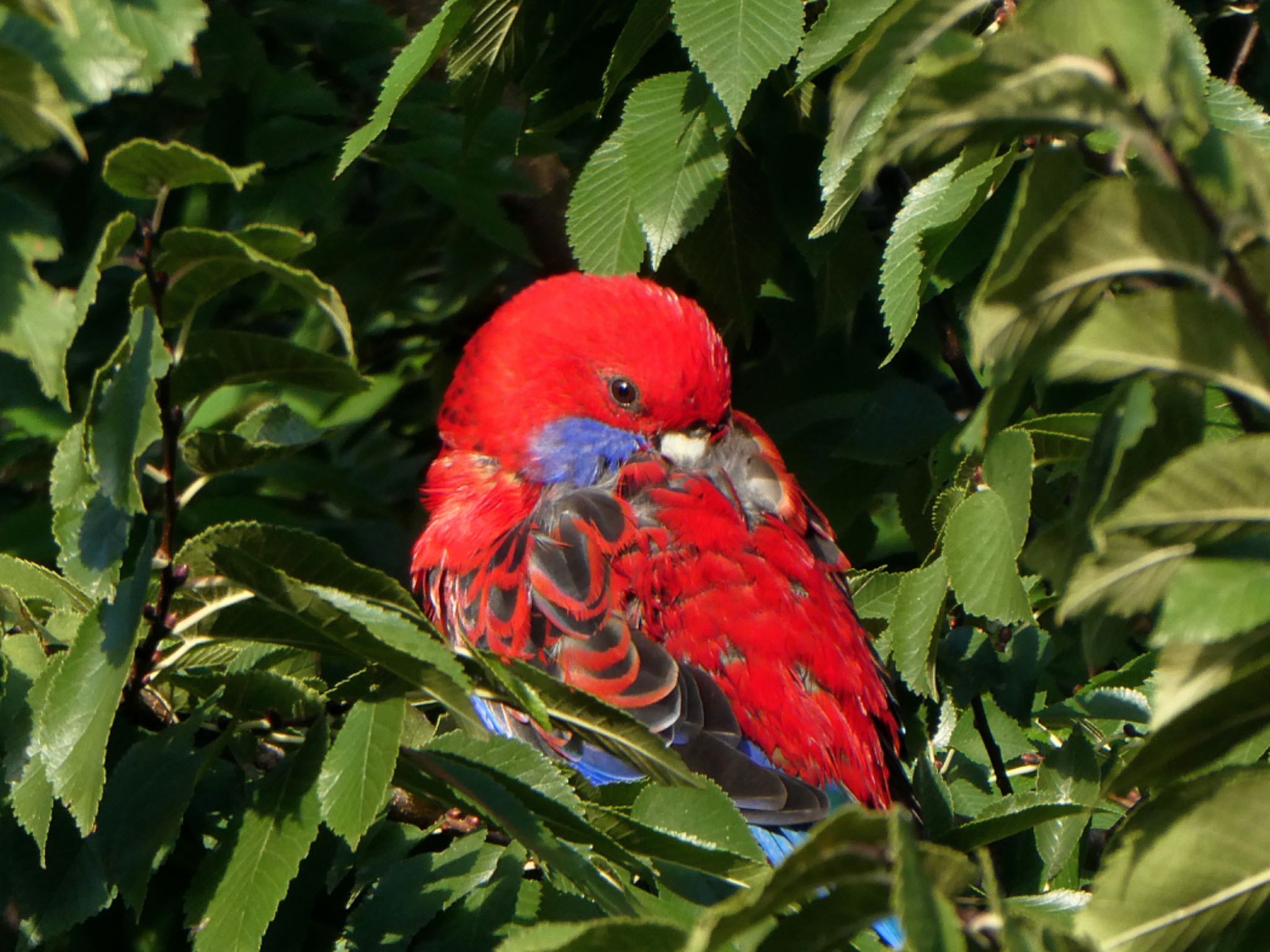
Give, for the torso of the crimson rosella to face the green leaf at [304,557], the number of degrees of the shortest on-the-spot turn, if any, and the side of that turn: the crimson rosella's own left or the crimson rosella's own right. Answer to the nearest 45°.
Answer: approximately 135° to the crimson rosella's own left
